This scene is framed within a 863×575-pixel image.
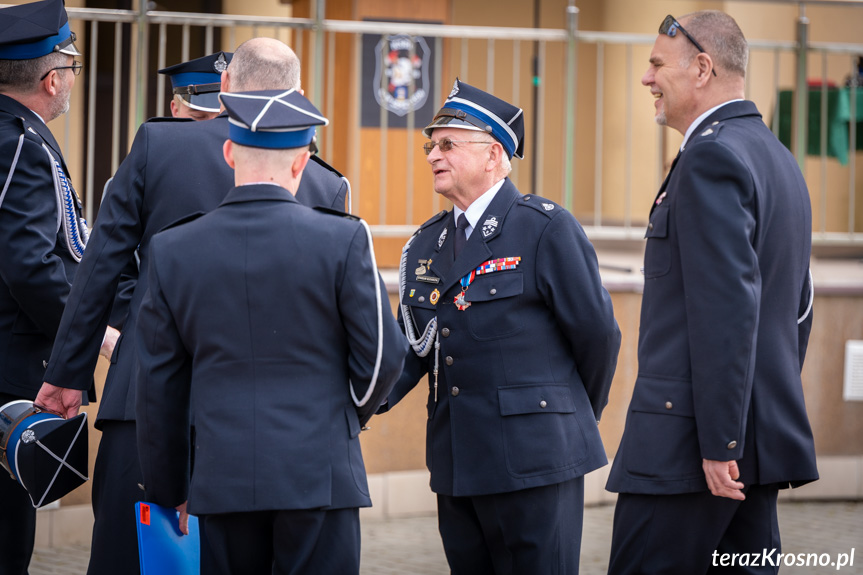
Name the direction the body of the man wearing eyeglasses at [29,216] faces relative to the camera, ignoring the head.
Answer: to the viewer's right

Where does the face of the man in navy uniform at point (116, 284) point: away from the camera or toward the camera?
away from the camera

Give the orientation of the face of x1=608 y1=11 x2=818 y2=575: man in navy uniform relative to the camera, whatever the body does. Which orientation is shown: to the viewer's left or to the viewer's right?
to the viewer's left

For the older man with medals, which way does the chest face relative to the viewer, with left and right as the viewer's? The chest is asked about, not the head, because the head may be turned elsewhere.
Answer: facing the viewer and to the left of the viewer

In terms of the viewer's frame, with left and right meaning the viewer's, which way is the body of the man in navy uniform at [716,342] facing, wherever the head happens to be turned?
facing to the left of the viewer

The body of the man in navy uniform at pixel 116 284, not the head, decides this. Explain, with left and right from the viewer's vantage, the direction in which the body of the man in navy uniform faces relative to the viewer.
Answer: facing away from the viewer

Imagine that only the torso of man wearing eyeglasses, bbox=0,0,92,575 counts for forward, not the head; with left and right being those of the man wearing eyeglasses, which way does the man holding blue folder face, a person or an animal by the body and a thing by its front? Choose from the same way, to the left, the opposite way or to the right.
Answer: to the left

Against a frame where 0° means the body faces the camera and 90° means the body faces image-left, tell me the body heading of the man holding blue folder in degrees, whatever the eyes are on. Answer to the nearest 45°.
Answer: approximately 180°

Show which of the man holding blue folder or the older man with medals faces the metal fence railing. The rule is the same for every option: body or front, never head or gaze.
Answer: the man holding blue folder

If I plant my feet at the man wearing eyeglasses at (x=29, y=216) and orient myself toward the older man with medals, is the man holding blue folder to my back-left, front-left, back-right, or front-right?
front-right

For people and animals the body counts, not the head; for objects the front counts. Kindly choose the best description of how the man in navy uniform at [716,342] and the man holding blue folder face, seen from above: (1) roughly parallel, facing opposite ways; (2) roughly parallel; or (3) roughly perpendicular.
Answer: roughly perpendicular
